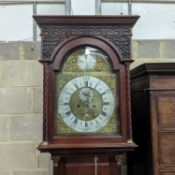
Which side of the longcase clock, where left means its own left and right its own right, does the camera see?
front
